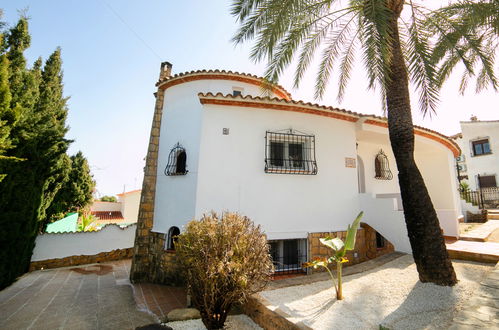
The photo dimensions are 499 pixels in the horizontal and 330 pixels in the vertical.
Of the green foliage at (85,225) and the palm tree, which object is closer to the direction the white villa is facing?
the palm tree

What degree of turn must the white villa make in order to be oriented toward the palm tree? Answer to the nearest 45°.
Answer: approximately 45° to its left

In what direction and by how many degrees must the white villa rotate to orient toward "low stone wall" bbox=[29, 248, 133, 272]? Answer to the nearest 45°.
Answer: approximately 135° to its right

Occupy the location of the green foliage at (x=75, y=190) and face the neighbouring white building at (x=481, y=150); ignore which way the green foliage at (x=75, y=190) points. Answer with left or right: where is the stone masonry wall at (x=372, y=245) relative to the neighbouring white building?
right

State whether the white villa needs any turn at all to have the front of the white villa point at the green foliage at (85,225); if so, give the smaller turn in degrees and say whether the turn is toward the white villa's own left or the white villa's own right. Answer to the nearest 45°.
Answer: approximately 135° to the white villa's own right

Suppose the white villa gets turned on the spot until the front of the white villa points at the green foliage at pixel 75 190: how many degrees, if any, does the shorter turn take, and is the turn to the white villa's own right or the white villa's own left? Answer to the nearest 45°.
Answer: approximately 135° to the white villa's own right

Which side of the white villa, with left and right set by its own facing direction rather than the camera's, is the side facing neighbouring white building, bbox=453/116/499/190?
left

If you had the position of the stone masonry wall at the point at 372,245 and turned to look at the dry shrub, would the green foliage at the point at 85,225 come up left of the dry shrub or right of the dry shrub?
right

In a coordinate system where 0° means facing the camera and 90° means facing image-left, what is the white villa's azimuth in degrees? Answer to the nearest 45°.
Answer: approximately 315°
